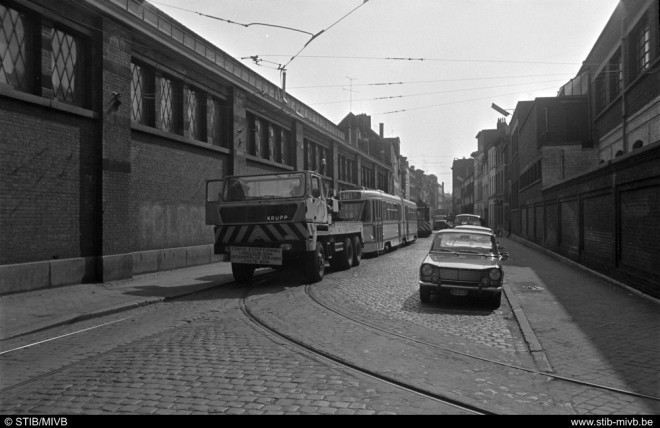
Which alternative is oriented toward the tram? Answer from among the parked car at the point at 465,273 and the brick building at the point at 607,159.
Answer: the brick building

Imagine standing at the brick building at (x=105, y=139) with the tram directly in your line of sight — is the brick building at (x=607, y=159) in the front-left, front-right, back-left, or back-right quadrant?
front-right

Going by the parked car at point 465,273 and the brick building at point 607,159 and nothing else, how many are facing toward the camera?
1

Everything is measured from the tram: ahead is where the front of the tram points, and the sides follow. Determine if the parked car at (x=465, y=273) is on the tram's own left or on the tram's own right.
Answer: on the tram's own left

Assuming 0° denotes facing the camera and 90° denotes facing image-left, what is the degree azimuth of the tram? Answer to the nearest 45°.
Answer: approximately 45°

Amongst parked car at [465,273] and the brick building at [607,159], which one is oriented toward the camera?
the parked car

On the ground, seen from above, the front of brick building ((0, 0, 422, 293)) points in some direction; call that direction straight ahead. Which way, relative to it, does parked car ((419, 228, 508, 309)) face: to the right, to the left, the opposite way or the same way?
to the right

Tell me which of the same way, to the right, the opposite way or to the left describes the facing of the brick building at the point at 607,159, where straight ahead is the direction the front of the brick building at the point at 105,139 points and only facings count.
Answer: the opposite way

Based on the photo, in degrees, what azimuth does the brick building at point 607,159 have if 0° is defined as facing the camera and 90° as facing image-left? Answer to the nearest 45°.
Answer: approximately 90°

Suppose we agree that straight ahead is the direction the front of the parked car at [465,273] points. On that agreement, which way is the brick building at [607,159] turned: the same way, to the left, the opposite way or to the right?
to the right

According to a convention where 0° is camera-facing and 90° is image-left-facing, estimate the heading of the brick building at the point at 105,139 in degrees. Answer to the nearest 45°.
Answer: approximately 315°

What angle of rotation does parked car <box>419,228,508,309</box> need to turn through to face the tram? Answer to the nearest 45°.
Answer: approximately 180°

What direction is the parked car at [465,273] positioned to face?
toward the camera

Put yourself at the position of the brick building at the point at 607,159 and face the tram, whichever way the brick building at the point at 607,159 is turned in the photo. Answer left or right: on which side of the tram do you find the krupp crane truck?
left
